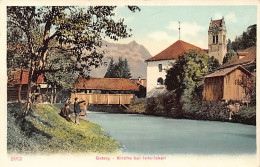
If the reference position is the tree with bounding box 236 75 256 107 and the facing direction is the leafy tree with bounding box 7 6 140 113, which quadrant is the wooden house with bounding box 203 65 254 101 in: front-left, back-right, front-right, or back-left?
front-right
